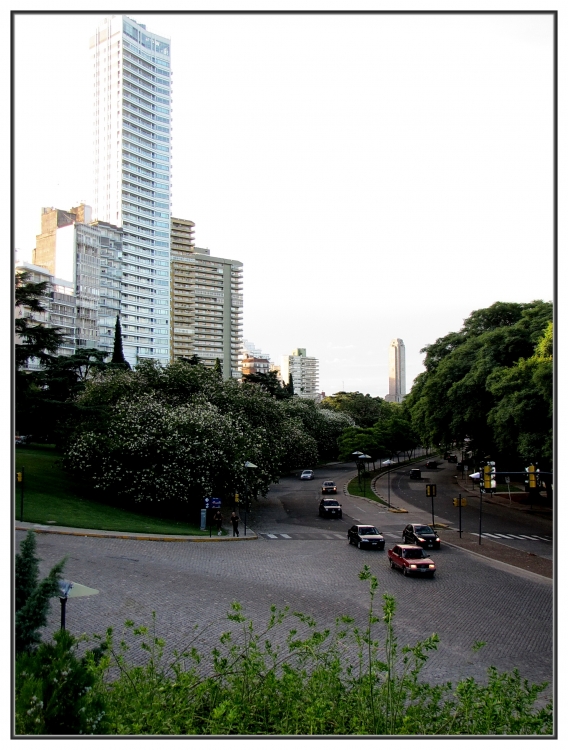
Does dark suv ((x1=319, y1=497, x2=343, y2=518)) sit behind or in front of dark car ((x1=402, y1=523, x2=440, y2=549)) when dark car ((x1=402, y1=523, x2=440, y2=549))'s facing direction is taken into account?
behind

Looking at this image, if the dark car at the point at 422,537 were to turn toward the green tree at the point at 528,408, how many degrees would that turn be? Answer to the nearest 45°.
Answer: approximately 90° to its left

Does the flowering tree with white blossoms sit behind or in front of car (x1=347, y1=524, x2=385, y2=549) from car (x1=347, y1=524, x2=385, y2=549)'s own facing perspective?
behind

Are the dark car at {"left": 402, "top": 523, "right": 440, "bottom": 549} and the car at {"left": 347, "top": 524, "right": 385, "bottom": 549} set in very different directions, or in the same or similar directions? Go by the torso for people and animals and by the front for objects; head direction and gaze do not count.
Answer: same or similar directions

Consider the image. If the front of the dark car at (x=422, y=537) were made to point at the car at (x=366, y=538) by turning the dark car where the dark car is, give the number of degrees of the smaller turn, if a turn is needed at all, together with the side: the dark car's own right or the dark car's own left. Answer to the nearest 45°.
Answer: approximately 90° to the dark car's own right

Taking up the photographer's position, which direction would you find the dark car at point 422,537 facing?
facing the viewer and to the right of the viewer

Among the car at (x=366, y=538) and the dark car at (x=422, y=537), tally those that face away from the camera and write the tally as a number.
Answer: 0

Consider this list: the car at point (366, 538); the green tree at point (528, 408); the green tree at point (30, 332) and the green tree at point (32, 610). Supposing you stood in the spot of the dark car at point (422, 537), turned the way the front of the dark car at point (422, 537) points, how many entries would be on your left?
1

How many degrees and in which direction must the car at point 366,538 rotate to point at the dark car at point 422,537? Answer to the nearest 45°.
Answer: approximately 90° to its left

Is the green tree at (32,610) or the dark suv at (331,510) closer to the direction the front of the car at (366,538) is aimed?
the green tree

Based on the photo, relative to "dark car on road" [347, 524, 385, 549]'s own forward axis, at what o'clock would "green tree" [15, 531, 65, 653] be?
The green tree is roughly at 2 o'clock from the dark car on road.

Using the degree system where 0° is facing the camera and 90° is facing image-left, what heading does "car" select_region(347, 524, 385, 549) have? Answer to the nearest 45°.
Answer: approximately 315°

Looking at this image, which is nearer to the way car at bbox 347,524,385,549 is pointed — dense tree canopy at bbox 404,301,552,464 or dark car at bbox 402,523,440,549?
the dark car

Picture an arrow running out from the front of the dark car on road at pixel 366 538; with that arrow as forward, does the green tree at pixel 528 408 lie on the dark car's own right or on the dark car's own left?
on the dark car's own left
